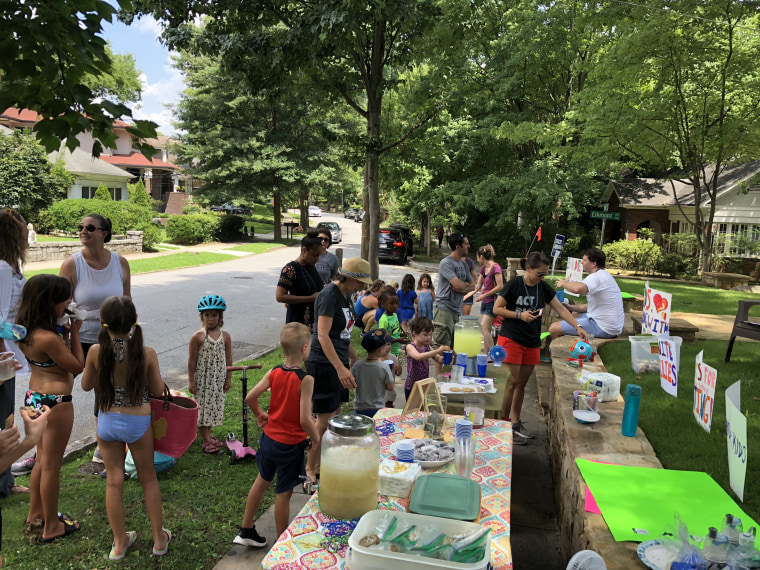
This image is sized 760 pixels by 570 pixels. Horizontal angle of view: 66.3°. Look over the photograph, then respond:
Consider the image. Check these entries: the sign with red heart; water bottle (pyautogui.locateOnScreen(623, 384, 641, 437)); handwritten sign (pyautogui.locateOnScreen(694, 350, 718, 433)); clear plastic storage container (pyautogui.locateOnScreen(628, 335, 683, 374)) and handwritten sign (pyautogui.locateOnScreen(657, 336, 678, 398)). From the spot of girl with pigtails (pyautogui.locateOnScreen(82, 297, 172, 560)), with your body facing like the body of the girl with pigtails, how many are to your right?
5

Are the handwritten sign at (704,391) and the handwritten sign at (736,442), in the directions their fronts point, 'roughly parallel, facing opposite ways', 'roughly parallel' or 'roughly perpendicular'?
roughly parallel

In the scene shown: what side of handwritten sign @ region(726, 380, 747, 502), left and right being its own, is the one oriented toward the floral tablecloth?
front

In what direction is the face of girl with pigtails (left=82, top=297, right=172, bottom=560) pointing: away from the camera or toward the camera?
away from the camera

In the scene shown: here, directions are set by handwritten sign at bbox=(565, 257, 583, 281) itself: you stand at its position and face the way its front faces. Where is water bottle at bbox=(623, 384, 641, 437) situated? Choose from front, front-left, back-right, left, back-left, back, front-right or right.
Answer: front

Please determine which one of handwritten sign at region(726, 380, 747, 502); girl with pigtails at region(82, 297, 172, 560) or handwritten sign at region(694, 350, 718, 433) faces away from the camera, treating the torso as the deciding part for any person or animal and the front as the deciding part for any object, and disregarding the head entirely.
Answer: the girl with pigtails

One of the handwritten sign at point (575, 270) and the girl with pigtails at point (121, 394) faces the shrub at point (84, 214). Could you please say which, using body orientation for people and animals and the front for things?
the girl with pigtails

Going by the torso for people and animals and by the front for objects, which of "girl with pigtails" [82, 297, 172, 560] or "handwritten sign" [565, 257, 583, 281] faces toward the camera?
the handwritten sign

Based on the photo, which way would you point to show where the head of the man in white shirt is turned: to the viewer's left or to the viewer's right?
to the viewer's left

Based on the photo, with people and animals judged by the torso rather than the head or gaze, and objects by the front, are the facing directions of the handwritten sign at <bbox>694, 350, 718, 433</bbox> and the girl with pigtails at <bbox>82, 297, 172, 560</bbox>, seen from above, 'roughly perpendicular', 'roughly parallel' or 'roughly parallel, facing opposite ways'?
roughly perpendicular

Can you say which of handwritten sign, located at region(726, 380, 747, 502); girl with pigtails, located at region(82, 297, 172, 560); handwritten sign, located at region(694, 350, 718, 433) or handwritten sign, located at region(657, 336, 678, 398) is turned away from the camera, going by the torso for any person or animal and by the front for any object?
the girl with pigtails

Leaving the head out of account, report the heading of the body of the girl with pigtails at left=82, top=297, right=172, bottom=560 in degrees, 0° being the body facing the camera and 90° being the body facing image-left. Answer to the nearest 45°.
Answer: approximately 180°

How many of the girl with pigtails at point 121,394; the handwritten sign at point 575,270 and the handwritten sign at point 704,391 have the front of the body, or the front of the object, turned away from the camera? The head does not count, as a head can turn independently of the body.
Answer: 1

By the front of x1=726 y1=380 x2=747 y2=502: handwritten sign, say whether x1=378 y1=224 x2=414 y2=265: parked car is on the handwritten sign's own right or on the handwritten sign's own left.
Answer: on the handwritten sign's own right

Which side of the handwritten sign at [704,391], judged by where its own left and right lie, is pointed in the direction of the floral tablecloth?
front

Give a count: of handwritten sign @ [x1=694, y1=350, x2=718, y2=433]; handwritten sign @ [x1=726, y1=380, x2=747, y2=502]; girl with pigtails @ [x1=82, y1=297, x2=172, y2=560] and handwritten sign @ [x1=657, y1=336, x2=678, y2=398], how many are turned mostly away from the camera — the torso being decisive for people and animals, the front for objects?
1

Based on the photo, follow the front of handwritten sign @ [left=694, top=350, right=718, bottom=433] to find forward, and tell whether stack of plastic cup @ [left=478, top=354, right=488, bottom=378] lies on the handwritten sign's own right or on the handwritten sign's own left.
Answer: on the handwritten sign's own right

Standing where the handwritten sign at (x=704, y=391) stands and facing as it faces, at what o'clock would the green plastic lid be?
The green plastic lid is roughly at 11 o'clock from the handwritten sign.

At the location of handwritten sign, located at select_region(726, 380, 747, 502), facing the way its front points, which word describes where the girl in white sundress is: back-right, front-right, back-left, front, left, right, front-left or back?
front-right
